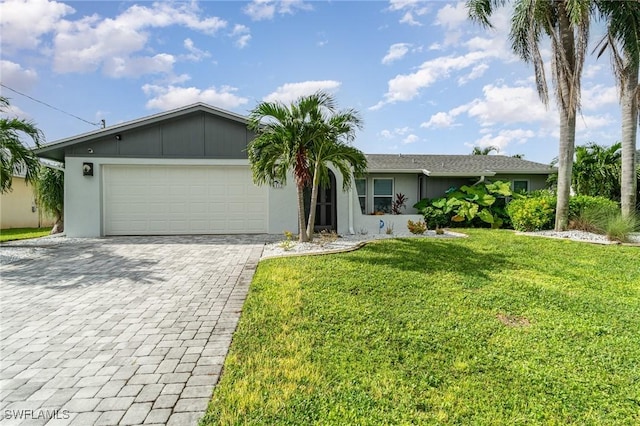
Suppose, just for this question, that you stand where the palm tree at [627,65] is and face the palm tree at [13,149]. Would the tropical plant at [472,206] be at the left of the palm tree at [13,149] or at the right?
right

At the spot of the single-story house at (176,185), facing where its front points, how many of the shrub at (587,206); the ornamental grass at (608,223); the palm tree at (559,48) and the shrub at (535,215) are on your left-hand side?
4

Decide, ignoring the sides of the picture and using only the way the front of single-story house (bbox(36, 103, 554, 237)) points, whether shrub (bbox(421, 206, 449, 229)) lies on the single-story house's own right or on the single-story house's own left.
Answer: on the single-story house's own left

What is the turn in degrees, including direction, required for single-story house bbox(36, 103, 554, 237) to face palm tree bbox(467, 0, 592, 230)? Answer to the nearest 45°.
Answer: approximately 90° to its left

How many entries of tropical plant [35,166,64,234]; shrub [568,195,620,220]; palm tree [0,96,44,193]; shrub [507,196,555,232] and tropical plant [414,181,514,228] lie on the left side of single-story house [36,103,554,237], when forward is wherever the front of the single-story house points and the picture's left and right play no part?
3

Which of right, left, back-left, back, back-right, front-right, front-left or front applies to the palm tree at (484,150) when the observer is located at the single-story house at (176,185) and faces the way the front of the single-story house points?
back-left

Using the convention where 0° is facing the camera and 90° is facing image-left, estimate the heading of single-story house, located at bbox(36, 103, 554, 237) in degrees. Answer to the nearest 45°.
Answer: approximately 0°

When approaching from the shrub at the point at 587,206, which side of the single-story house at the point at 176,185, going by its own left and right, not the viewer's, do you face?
left

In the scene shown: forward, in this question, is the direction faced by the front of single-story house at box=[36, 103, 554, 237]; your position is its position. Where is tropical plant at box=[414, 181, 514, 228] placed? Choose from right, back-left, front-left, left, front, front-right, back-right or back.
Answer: left

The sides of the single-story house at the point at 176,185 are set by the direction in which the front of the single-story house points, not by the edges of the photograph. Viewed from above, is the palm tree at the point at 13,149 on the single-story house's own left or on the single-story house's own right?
on the single-story house's own right

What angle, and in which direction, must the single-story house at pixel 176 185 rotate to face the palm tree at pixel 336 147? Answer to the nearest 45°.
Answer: approximately 45° to its left

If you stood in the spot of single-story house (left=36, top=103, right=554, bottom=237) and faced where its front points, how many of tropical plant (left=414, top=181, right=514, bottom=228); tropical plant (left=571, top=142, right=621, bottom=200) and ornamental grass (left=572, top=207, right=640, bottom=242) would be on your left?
3

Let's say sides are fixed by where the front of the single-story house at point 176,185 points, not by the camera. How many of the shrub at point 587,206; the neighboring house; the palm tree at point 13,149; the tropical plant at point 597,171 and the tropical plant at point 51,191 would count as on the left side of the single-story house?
2

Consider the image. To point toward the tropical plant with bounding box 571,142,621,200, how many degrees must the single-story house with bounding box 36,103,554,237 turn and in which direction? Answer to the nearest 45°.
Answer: approximately 90° to its left

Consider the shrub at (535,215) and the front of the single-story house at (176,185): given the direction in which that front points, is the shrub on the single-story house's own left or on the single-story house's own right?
on the single-story house's own left
